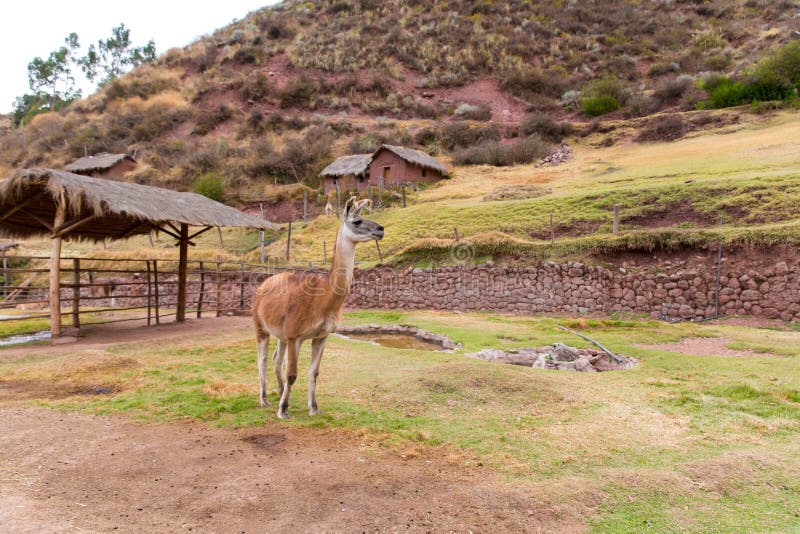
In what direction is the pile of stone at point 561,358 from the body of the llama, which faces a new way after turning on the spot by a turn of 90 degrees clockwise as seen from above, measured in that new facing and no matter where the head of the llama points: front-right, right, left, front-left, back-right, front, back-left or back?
back

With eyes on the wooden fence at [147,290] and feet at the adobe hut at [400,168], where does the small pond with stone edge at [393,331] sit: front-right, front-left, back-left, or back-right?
front-left

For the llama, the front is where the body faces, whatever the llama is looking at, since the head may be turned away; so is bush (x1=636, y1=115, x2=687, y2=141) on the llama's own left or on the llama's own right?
on the llama's own left

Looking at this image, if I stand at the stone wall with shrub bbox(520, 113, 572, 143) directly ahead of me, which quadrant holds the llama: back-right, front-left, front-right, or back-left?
back-left

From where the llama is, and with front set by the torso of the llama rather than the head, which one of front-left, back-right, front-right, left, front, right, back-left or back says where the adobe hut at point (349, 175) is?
back-left

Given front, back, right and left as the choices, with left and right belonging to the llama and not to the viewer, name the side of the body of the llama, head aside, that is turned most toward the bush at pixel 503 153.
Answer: left

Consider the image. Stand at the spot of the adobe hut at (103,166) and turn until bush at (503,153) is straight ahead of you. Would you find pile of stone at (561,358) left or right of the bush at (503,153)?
right

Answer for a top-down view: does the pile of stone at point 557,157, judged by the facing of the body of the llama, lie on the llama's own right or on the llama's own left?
on the llama's own left

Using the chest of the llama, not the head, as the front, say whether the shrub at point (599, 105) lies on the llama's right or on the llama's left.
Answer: on the llama's left

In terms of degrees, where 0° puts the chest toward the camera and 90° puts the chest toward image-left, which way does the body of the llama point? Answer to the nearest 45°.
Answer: approximately 315°

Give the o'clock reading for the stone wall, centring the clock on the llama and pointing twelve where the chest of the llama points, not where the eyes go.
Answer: The stone wall is roughly at 9 o'clock from the llama.

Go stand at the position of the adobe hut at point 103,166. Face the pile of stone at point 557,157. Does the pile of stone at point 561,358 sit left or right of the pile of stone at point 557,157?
right

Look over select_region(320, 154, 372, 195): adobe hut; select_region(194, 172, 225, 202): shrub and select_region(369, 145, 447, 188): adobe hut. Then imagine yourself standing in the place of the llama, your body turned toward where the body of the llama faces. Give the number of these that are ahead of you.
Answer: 0

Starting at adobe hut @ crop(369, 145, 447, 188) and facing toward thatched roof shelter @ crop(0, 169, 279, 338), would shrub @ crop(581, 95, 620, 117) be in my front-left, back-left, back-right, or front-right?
back-left
